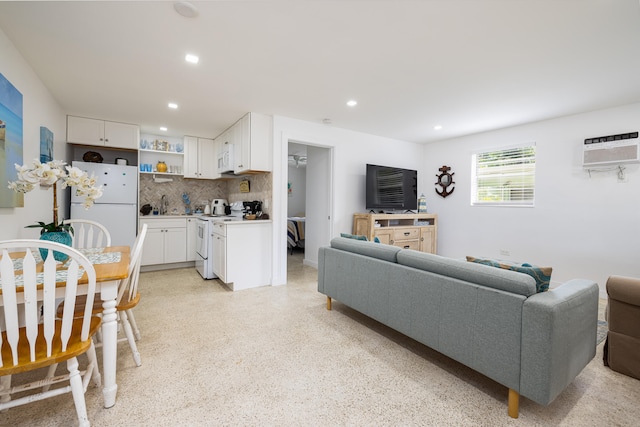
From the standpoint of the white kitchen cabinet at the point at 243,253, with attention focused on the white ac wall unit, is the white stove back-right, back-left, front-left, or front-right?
back-left

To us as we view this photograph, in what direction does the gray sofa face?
facing away from the viewer and to the right of the viewer

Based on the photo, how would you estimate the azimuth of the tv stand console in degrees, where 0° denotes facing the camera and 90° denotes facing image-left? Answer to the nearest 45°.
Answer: approximately 315°

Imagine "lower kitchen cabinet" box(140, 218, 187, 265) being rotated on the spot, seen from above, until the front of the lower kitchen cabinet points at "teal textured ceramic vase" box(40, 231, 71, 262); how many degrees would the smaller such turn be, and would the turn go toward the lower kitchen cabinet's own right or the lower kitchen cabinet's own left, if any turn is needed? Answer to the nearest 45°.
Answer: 0° — it already faces it

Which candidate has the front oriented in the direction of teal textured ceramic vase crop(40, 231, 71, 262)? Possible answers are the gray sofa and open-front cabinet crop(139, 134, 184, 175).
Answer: the open-front cabinet

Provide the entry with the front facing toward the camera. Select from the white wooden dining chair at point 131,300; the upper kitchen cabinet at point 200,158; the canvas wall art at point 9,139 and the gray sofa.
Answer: the upper kitchen cabinet

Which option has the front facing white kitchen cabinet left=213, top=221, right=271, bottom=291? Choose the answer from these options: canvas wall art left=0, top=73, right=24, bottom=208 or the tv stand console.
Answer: the canvas wall art

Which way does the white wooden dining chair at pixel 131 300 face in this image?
to the viewer's left

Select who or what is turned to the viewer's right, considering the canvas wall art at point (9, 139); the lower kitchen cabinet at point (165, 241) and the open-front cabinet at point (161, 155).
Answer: the canvas wall art

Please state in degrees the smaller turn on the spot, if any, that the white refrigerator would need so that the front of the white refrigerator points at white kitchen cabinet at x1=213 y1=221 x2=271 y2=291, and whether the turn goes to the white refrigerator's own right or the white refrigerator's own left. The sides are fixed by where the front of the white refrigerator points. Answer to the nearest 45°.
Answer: approximately 45° to the white refrigerator's own left

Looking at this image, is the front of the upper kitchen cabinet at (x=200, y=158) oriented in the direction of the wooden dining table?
yes

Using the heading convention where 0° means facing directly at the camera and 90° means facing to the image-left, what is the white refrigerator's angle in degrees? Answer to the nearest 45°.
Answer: approximately 0°
